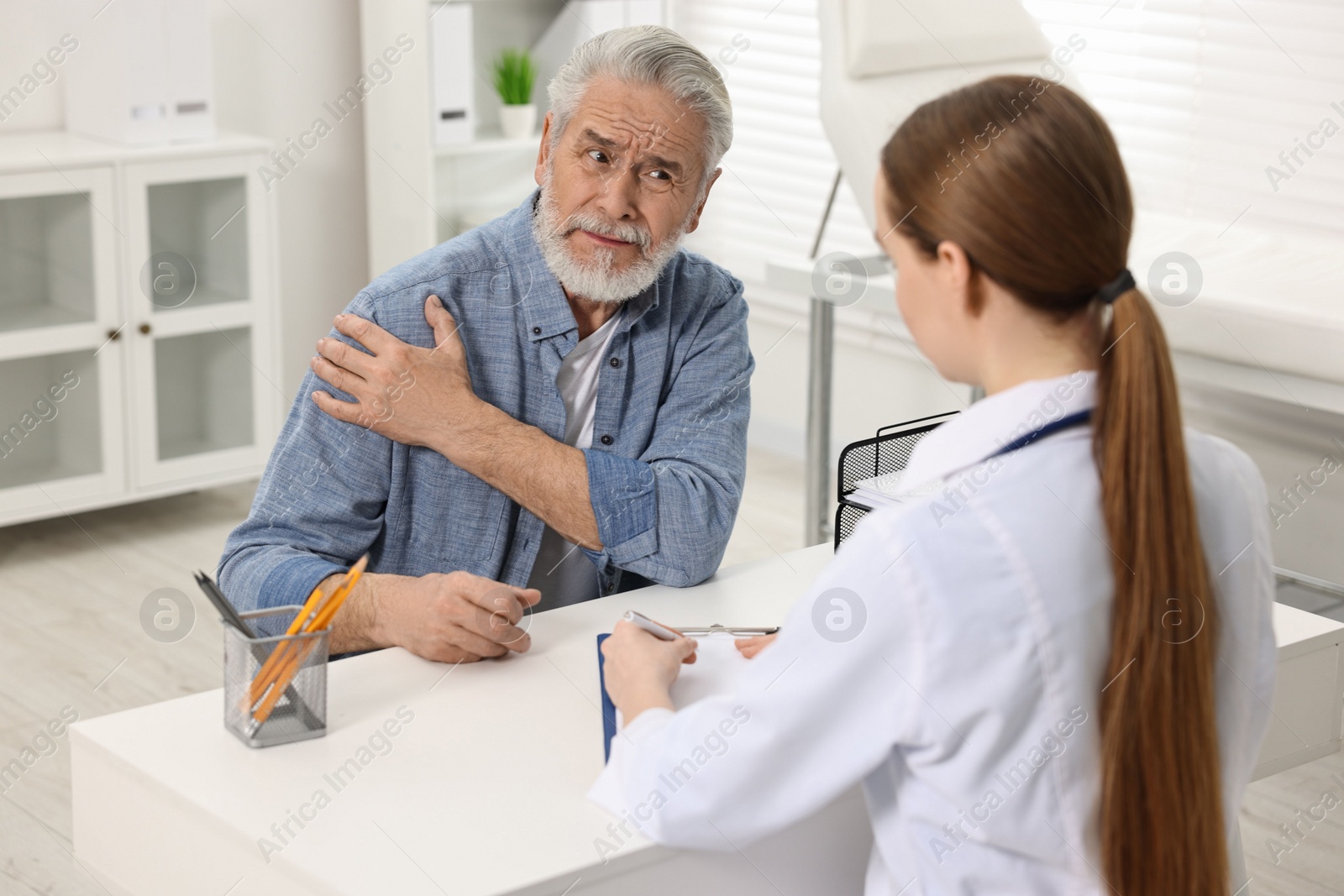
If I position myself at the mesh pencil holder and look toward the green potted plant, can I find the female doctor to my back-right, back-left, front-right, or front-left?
back-right

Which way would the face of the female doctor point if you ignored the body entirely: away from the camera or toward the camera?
away from the camera

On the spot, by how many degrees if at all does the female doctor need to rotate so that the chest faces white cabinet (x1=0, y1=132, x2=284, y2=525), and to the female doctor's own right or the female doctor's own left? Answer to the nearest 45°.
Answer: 0° — they already face it

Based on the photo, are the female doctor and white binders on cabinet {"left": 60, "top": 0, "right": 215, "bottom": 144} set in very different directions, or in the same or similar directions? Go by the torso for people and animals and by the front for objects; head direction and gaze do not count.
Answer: very different directions

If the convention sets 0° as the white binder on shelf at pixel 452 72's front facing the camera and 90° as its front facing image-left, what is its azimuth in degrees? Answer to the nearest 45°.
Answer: approximately 0°

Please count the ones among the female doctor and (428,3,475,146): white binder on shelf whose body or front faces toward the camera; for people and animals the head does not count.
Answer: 1
